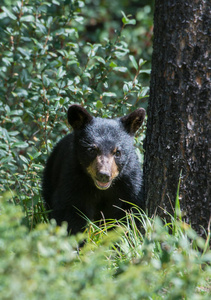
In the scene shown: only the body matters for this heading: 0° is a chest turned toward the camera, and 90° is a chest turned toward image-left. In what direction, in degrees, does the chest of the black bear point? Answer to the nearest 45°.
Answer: approximately 0°

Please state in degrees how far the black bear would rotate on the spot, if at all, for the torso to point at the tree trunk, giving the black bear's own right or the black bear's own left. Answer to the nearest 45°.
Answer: approximately 45° to the black bear's own left

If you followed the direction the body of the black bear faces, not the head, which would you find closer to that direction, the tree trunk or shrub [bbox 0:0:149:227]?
the tree trunk
